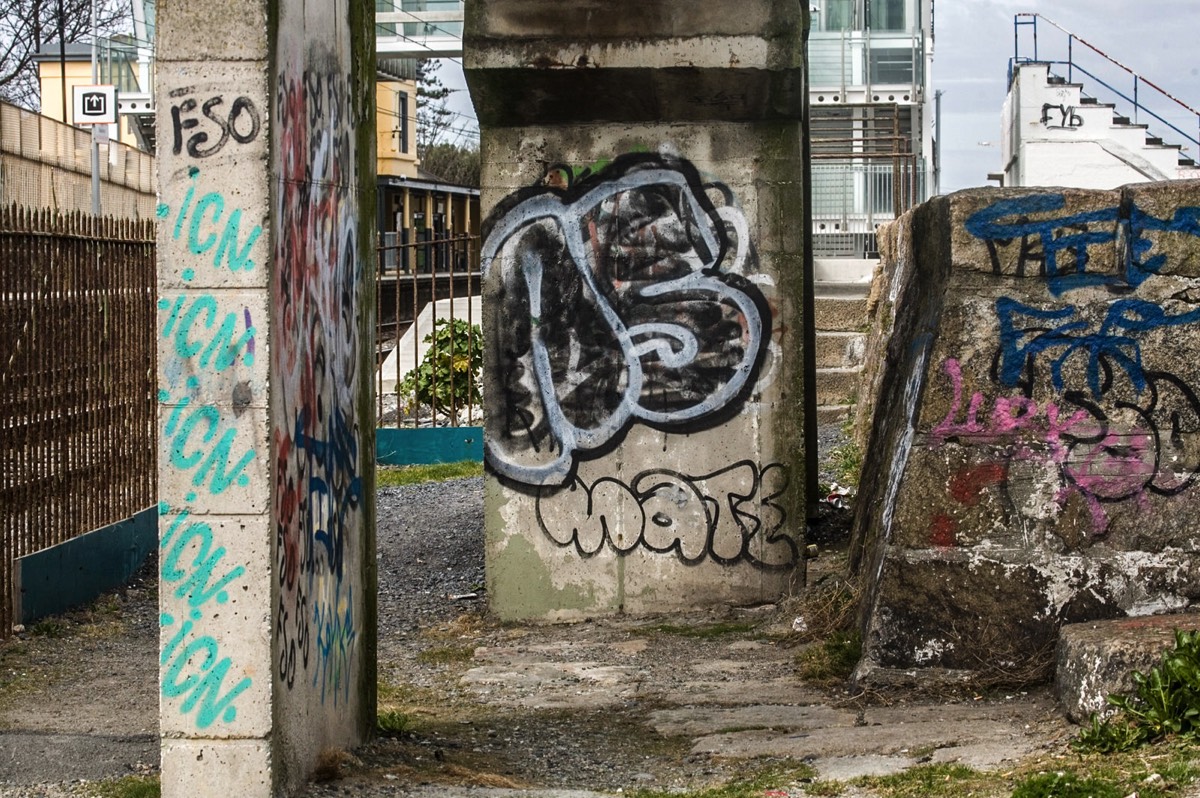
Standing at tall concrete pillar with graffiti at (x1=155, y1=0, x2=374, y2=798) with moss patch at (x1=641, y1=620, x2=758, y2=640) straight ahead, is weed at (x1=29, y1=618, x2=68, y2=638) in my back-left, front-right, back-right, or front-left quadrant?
front-left

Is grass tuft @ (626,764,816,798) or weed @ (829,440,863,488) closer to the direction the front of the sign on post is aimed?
the grass tuft

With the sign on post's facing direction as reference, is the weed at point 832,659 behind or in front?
in front

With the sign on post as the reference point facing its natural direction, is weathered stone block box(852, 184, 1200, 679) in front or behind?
in front

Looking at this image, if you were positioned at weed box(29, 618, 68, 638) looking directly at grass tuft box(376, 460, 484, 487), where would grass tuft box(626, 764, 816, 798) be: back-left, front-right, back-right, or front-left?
back-right

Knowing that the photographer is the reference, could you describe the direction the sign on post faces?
facing the viewer

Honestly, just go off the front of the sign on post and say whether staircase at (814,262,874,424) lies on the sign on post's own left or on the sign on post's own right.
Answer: on the sign on post's own left

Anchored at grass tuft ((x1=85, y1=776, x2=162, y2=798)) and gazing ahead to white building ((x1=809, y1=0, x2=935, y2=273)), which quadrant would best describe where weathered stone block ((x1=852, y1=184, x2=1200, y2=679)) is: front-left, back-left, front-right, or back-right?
front-right

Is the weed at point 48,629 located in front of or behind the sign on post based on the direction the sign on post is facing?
in front

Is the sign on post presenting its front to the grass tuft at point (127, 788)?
yes

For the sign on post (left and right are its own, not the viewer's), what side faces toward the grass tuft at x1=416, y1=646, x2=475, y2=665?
front
